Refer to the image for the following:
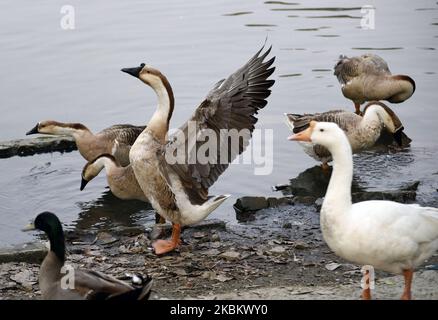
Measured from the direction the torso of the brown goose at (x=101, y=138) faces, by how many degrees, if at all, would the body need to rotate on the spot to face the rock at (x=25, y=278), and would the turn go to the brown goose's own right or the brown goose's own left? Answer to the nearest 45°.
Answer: approximately 90° to the brown goose's own left

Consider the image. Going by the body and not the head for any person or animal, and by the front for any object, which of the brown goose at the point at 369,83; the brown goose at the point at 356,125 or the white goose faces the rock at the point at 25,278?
the white goose

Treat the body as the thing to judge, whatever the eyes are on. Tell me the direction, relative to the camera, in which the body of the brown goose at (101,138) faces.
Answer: to the viewer's left

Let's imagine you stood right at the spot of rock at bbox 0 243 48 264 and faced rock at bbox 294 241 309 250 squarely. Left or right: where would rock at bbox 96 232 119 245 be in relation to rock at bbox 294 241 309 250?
left

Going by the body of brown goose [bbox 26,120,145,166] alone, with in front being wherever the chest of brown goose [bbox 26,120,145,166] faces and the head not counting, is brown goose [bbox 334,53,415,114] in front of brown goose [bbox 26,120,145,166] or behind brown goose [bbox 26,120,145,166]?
behind

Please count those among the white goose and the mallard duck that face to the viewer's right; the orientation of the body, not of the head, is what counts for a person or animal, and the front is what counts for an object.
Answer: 0

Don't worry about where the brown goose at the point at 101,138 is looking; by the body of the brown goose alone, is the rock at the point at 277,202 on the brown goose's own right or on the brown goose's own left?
on the brown goose's own left

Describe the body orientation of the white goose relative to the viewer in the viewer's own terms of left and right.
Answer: facing to the left of the viewer

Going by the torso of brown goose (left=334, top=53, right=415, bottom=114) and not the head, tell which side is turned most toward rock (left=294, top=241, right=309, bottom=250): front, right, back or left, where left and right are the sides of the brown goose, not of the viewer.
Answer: right

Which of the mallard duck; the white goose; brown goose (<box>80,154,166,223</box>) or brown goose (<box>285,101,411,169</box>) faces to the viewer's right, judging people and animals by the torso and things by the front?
brown goose (<box>285,101,411,169</box>)

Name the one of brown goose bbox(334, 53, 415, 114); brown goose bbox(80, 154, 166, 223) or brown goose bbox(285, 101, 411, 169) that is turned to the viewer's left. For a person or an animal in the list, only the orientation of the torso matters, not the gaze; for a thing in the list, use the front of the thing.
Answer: brown goose bbox(80, 154, 166, 223)

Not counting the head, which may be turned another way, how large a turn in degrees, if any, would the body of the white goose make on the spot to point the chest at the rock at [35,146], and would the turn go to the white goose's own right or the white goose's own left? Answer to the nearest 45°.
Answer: approximately 45° to the white goose's own right

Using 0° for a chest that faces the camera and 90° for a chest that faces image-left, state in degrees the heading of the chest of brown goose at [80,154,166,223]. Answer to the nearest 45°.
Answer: approximately 90°

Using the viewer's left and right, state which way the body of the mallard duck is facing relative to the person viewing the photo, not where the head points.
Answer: facing to the left of the viewer

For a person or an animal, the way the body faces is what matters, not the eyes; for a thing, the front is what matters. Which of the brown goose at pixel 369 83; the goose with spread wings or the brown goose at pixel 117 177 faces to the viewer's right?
the brown goose at pixel 369 83
